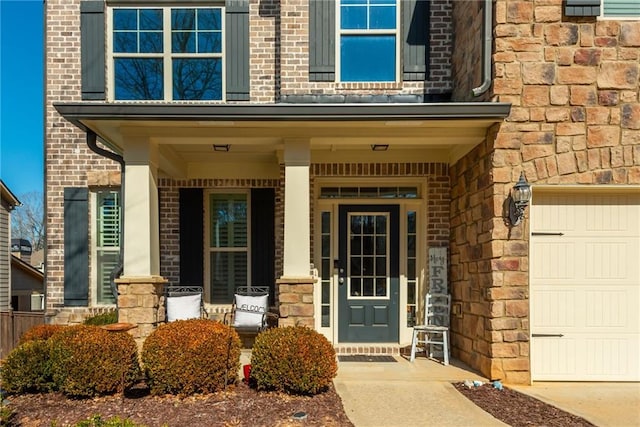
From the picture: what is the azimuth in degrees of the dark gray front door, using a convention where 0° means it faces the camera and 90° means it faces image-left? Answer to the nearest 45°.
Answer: approximately 0°

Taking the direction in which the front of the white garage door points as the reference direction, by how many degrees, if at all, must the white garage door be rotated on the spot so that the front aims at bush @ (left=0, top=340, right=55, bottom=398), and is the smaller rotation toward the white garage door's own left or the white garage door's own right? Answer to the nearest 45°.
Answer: approximately 45° to the white garage door's own right

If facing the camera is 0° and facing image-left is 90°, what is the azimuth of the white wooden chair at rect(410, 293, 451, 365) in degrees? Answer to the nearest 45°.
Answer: approximately 45°

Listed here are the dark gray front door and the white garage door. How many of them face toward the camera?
2

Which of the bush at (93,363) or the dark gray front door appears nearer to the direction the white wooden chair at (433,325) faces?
the bush

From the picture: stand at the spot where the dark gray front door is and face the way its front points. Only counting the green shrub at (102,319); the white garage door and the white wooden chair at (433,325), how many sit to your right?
1

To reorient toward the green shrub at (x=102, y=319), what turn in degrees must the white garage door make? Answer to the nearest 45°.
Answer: approximately 90° to its right

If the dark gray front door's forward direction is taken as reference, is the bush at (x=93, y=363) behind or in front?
in front
